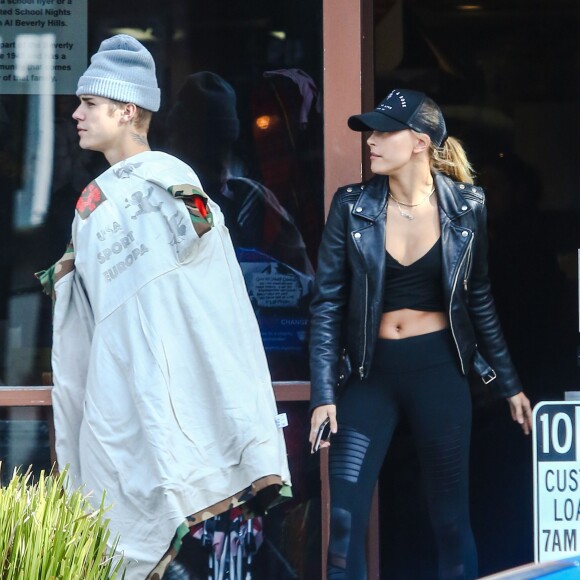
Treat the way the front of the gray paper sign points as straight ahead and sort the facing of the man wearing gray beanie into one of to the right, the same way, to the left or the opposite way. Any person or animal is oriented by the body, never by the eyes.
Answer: to the right

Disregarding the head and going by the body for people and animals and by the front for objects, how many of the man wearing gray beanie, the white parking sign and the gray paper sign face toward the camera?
2

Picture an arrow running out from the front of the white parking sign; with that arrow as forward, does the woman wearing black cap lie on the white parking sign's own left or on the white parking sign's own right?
on the white parking sign's own right

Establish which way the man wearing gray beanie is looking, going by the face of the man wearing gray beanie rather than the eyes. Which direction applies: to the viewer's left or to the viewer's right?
to the viewer's left

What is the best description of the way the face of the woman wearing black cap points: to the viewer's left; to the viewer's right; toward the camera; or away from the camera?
to the viewer's left

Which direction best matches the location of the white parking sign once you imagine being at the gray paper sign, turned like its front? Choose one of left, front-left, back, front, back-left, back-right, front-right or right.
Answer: front-left

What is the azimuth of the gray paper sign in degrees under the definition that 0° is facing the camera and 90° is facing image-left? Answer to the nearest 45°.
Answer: approximately 0°

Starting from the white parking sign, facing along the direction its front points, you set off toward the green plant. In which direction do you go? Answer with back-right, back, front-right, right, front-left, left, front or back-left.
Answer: front-right
